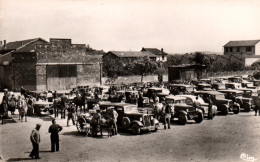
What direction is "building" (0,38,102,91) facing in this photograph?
toward the camera

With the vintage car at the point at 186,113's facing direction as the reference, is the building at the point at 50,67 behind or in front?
behind

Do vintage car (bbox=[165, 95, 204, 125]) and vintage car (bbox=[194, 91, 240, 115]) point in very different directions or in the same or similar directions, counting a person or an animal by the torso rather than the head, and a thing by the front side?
same or similar directions

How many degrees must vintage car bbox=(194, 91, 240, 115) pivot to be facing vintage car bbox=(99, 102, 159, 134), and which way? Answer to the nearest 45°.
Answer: approximately 90° to its right

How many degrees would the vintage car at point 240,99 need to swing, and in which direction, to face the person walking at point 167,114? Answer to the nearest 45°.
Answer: approximately 90° to its right

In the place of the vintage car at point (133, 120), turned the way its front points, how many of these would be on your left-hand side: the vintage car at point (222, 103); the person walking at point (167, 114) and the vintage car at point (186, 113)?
3

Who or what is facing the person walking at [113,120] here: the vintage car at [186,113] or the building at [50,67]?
the building

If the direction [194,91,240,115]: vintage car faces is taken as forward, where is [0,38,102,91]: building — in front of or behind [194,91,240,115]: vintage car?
behind

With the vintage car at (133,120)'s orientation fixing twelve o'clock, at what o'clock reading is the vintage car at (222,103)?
the vintage car at (222,103) is roughly at 9 o'clock from the vintage car at (133,120).

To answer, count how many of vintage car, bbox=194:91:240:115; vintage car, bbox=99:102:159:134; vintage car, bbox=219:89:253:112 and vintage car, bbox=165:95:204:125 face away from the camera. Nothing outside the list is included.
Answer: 0

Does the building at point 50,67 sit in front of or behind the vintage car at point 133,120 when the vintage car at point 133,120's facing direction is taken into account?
behind

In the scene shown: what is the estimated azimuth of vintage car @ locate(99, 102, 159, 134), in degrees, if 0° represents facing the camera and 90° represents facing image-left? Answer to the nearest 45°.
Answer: approximately 315°

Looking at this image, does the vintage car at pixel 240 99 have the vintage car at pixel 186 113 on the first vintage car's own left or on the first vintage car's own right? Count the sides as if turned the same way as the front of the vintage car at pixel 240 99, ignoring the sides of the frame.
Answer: on the first vintage car's own right
